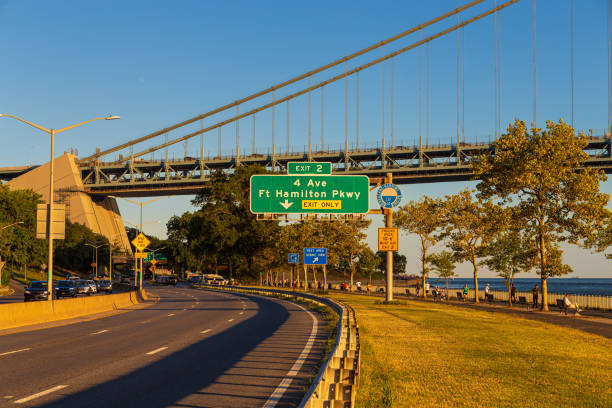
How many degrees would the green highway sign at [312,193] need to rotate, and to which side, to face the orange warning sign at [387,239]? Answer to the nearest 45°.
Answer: approximately 90° to its left

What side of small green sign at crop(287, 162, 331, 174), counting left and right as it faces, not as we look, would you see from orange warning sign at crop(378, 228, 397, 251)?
left

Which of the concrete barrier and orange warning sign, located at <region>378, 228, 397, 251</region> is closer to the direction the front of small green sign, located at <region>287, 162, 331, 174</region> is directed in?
the concrete barrier

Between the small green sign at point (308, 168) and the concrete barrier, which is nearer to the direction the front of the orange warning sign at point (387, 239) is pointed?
the concrete barrier

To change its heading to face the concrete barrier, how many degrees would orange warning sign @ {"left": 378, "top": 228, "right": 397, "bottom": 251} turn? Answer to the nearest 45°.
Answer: approximately 45° to its right

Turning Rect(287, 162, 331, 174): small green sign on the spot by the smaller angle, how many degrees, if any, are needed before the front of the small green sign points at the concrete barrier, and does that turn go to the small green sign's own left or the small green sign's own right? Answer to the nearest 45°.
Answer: approximately 45° to the small green sign's own right

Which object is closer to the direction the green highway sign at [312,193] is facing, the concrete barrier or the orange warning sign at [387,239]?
the concrete barrier

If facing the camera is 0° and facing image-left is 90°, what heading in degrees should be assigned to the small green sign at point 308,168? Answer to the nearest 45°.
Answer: approximately 0°

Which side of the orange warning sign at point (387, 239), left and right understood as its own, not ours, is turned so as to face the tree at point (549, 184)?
left

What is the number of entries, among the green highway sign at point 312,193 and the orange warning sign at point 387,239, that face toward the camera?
2

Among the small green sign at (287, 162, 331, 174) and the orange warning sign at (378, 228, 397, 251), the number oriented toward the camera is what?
2

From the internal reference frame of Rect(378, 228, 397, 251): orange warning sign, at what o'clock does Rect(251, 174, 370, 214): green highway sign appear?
The green highway sign is roughly at 3 o'clock from the orange warning sign.
